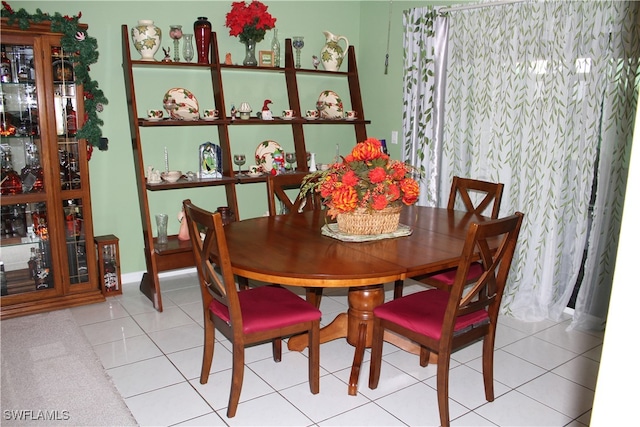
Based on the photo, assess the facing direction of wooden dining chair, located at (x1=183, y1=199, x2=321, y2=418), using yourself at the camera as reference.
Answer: facing away from the viewer and to the right of the viewer

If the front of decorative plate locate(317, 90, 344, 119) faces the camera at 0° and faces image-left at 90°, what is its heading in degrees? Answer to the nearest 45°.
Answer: approximately 0°

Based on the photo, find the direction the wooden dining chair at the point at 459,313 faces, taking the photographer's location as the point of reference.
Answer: facing away from the viewer and to the left of the viewer

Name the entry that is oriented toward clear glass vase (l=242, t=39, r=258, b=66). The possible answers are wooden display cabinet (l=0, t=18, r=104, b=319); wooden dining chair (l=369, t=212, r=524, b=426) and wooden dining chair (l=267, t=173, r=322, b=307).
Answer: wooden dining chair (l=369, t=212, r=524, b=426)

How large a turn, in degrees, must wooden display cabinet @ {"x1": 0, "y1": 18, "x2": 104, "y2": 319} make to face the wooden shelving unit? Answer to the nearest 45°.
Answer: approximately 90° to its left

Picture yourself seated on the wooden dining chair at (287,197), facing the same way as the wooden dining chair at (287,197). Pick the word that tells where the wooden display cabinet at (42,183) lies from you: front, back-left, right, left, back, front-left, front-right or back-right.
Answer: back-right

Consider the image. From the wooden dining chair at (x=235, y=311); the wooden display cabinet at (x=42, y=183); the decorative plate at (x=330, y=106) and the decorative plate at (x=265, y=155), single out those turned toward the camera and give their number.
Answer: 3

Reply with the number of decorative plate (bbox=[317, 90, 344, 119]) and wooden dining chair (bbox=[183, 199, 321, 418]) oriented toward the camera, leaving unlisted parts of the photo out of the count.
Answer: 1

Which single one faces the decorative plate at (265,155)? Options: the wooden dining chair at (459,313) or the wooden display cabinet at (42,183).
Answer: the wooden dining chair

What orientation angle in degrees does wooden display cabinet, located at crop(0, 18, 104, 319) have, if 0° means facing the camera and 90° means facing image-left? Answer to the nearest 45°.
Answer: approximately 0°

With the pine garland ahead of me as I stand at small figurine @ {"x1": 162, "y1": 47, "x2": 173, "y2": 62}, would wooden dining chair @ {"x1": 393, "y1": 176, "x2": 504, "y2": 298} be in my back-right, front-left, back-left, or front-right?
back-left

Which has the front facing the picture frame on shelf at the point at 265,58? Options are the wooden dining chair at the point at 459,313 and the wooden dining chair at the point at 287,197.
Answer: the wooden dining chair at the point at 459,313
